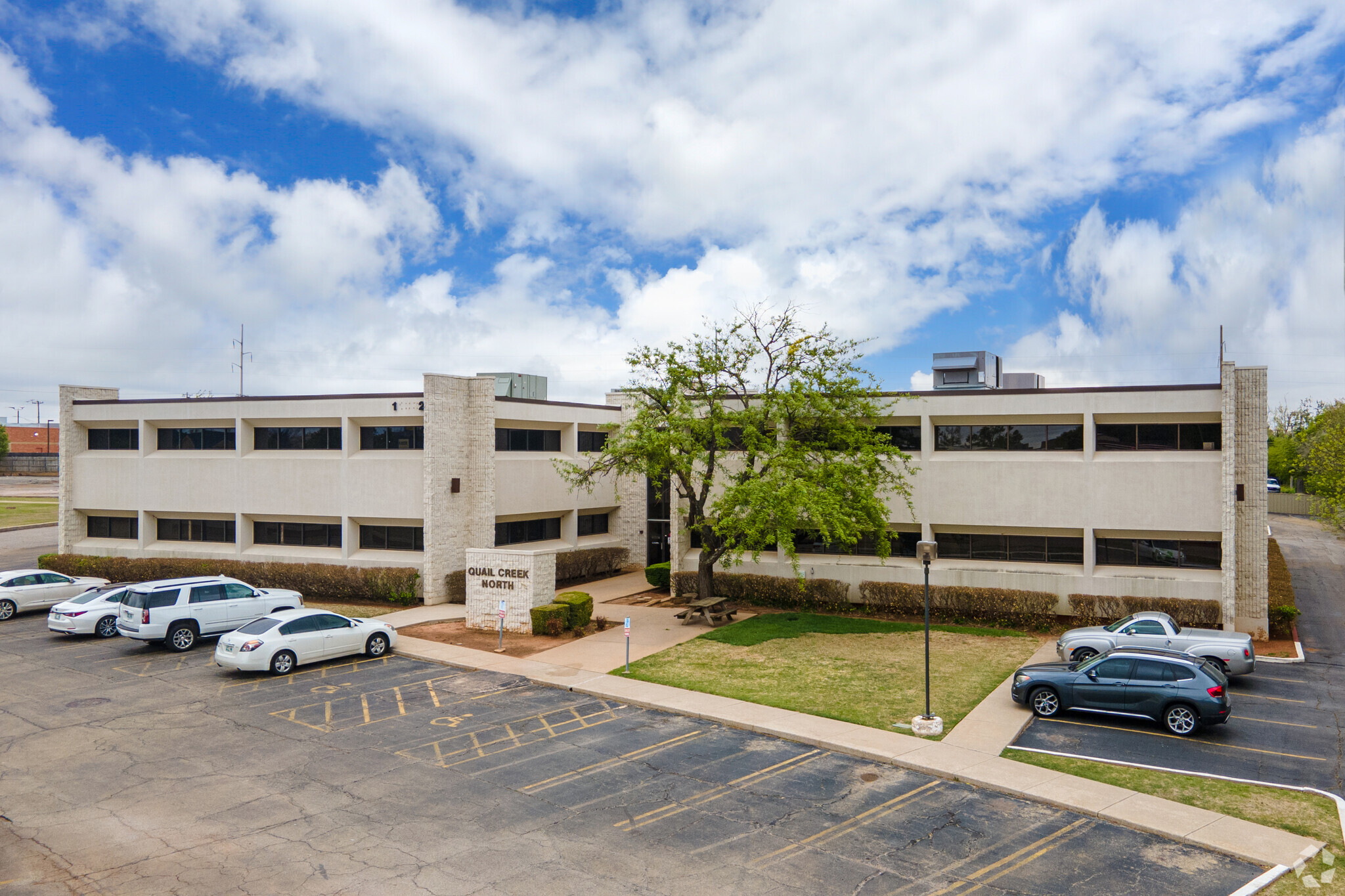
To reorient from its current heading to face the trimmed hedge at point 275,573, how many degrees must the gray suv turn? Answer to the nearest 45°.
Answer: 0° — it already faces it

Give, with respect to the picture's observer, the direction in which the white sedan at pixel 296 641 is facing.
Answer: facing away from the viewer and to the right of the viewer

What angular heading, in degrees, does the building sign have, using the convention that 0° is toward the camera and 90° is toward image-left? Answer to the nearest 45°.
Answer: approximately 0°

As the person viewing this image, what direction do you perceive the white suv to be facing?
facing away from the viewer and to the right of the viewer

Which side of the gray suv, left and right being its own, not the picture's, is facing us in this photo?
left

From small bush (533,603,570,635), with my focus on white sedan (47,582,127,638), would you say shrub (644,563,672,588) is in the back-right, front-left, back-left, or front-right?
back-right
